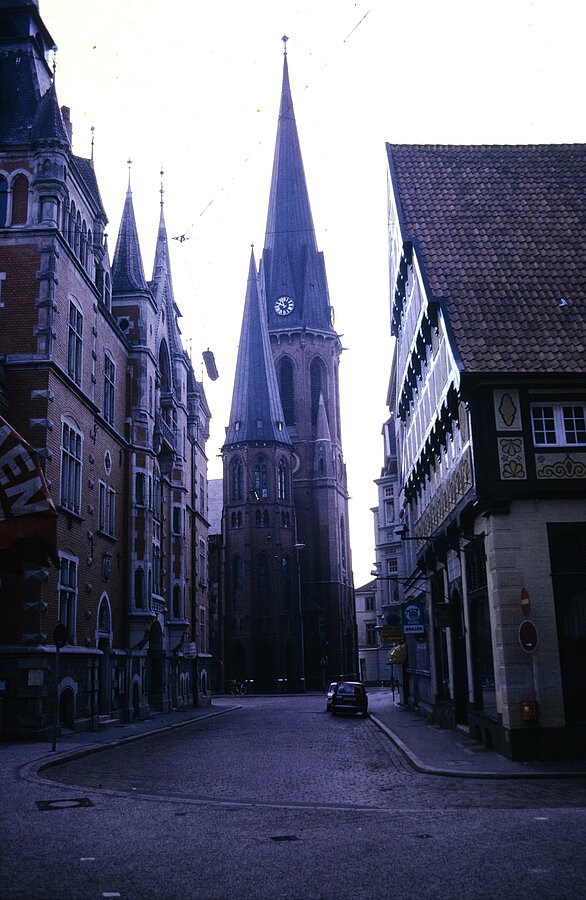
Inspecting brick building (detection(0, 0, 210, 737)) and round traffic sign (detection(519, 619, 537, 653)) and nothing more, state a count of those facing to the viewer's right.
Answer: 1

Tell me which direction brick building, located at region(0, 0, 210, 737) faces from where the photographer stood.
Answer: facing to the right of the viewer

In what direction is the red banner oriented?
toward the camera

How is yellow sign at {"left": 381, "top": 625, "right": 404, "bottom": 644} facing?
toward the camera

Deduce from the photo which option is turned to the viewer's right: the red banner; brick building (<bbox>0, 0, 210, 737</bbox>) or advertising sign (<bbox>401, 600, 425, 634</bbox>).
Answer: the brick building

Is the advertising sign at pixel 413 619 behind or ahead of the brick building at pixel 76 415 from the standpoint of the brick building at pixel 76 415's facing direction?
ahead

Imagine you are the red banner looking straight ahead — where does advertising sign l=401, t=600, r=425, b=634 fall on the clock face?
The advertising sign is roughly at 7 o'clock from the red banner.

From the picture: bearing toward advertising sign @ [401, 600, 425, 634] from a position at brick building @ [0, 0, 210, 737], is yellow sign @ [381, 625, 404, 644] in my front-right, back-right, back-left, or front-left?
front-left

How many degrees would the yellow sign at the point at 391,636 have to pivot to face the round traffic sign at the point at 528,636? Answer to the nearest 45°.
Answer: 0° — it already faces it

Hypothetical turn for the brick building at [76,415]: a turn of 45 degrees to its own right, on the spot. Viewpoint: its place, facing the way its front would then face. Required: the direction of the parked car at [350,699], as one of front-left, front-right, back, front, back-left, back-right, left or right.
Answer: left

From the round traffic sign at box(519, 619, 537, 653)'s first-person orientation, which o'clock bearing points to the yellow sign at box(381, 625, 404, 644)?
The yellow sign is roughly at 4 o'clock from the round traffic sign.

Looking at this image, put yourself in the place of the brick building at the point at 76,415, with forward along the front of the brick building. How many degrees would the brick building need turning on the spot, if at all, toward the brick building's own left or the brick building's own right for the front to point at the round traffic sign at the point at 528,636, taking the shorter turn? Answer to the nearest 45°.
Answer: approximately 45° to the brick building's own right
